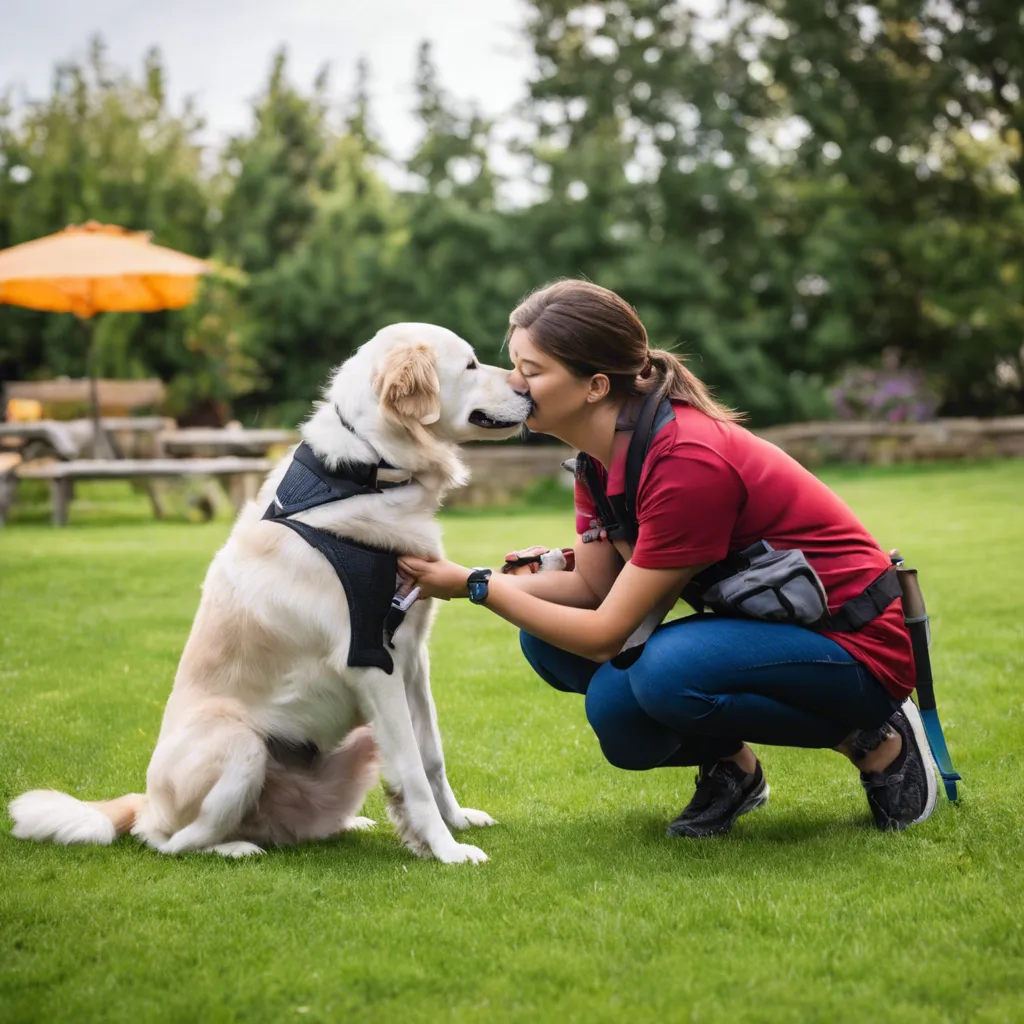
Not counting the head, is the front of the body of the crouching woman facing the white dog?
yes

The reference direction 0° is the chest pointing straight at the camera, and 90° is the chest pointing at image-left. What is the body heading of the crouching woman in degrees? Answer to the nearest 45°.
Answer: approximately 90°

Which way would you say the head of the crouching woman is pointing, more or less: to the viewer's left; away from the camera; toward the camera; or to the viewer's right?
to the viewer's left

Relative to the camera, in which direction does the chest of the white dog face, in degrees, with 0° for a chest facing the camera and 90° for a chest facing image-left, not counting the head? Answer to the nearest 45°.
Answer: approximately 270°

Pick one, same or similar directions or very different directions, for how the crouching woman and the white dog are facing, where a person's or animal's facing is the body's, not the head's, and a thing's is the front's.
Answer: very different directions

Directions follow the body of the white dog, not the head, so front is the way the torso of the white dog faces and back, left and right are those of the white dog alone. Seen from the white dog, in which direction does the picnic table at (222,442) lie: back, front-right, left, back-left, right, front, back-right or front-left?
left

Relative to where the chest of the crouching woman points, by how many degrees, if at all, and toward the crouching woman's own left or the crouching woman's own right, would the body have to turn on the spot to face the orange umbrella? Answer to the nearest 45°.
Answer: approximately 45° to the crouching woman's own right

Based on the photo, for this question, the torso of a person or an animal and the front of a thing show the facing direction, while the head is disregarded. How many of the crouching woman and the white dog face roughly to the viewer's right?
1

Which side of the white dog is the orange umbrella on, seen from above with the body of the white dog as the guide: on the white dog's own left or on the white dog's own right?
on the white dog's own left

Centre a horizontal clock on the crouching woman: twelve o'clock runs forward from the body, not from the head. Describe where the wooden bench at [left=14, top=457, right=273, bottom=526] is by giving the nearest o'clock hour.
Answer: The wooden bench is roughly at 2 o'clock from the crouching woman.

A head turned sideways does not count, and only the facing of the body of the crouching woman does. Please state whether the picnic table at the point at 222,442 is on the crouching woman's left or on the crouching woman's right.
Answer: on the crouching woman's right

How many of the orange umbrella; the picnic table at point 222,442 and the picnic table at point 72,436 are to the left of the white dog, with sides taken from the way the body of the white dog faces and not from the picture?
3

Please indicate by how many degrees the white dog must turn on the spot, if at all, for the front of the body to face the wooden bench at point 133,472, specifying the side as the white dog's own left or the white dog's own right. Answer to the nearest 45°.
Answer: approximately 90° to the white dog's own left

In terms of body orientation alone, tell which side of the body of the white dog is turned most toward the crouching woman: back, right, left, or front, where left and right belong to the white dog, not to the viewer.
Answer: front

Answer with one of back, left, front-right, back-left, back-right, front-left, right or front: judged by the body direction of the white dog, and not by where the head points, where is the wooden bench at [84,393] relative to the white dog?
left
